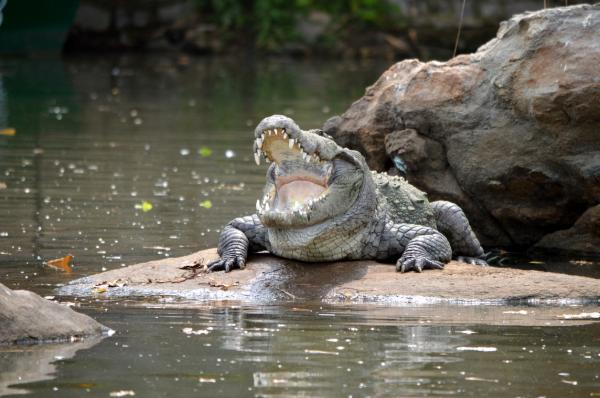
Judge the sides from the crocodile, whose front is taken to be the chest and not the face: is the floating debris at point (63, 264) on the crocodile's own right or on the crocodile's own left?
on the crocodile's own right

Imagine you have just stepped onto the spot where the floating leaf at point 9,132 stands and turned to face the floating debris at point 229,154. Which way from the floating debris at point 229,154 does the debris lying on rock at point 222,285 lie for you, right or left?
right

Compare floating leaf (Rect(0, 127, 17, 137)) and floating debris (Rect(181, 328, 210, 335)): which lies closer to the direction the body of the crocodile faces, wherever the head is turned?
the floating debris

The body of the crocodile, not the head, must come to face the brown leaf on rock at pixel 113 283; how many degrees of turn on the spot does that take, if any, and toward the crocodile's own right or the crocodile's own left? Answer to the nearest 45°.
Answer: approximately 45° to the crocodile's own right

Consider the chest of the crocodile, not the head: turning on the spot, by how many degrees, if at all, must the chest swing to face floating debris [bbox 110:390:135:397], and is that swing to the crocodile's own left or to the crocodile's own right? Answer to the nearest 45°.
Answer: approximately 45° to the crocodile's own left

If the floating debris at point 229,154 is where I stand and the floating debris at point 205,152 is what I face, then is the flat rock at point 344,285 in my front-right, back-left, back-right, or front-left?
back-left

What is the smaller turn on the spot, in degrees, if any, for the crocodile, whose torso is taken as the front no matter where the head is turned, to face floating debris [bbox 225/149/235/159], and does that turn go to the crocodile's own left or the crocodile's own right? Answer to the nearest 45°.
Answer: approximately 135° to the crocodile's own right

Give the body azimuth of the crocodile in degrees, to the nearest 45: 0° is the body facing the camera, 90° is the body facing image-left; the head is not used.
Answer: approximately 45°

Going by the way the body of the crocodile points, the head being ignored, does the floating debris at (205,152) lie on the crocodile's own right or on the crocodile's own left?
on the crocodile's own right

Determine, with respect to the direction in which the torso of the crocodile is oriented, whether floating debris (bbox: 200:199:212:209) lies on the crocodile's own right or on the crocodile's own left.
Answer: on the crocodile's own right
